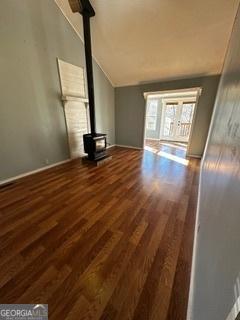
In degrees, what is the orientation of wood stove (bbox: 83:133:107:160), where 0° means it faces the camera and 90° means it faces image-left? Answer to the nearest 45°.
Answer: approximately 315°

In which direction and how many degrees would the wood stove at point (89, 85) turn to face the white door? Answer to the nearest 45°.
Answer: approximately 90° to its left

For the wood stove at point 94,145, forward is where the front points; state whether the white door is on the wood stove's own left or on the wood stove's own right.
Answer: on the wood stove's own left
